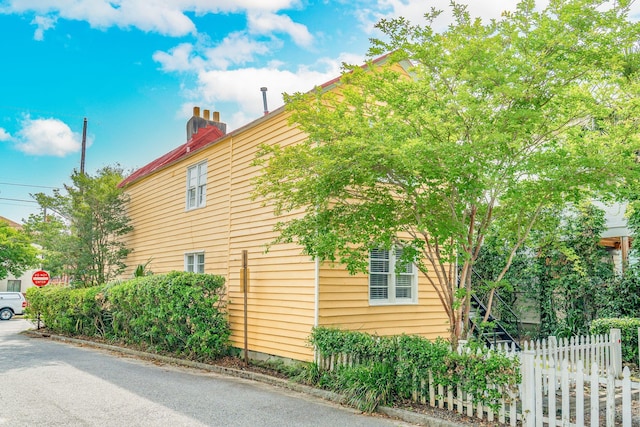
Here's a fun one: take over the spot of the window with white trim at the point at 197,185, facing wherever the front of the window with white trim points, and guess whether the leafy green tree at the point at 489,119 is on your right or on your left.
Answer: on your left

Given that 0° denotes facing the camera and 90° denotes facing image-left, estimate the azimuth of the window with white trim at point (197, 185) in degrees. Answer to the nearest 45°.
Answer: approximately 45°

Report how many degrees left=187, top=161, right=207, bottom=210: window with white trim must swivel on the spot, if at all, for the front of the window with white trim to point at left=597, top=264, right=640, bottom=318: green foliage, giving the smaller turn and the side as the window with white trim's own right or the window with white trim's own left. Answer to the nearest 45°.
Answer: approximately 90° to the window with white trim's own left
